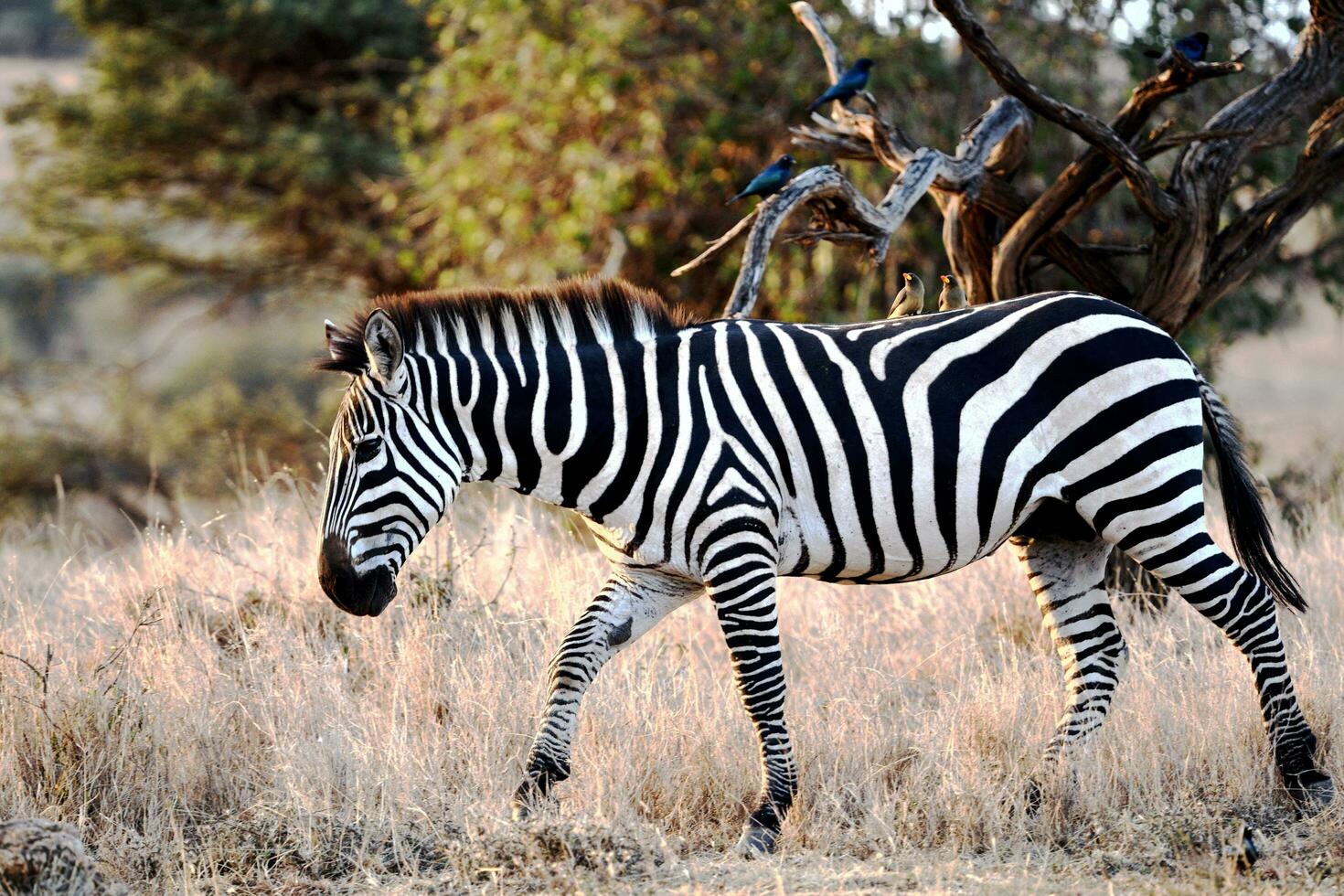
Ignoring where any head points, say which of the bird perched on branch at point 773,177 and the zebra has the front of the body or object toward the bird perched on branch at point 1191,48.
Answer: the bird perched on branch at point 773,177

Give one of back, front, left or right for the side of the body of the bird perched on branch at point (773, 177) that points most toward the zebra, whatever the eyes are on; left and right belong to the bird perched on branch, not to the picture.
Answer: right

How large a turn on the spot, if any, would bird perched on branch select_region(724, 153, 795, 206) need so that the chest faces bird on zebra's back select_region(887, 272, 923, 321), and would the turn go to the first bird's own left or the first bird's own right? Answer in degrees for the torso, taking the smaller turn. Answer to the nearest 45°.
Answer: approximately 45° to the first bird's own right

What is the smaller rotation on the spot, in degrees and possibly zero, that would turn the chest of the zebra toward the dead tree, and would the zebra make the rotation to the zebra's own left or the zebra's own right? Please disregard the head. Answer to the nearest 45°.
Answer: approximately 135° to the zebra's own right

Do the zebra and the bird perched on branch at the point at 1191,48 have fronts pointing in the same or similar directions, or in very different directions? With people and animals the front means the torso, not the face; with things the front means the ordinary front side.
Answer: very different directions

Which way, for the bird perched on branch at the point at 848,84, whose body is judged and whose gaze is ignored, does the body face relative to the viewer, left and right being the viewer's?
facing to the right of the viewer

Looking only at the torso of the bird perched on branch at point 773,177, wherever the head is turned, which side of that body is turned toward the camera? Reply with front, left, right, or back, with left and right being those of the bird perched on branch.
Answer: right

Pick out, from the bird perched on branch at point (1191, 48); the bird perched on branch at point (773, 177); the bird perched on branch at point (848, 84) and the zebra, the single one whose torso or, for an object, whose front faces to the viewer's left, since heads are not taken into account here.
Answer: the zebra

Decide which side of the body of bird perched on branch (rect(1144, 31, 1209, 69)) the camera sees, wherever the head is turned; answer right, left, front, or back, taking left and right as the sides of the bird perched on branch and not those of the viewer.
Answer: right

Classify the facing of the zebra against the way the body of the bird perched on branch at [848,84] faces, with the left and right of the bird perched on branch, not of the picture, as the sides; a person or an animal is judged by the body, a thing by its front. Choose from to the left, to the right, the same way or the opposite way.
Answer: the opposite way

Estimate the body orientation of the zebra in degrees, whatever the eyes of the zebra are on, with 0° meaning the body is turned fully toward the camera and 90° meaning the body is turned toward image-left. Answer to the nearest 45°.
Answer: approximately 90°
